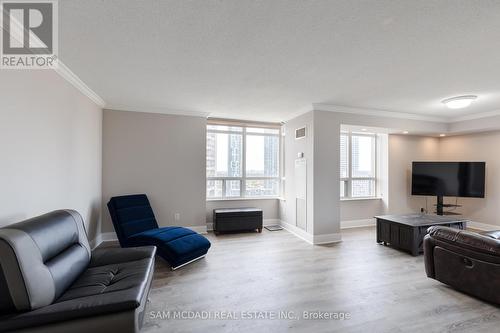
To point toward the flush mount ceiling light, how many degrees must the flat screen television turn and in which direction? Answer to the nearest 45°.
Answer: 0° — it already faces it

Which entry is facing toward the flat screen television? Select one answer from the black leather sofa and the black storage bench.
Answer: the black leather sofa

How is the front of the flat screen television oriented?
toward the camera

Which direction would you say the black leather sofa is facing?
to the viewer's right

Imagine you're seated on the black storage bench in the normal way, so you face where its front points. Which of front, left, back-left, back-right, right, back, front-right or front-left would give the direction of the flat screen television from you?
left

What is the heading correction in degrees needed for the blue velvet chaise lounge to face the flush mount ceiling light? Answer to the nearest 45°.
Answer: approximately 45° to its left

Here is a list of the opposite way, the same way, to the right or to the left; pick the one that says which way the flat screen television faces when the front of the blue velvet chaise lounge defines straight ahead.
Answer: to the right

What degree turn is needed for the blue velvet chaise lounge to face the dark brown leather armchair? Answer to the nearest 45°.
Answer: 0° — it already faces it

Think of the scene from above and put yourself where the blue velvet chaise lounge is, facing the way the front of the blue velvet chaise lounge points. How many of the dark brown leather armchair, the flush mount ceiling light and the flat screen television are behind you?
0

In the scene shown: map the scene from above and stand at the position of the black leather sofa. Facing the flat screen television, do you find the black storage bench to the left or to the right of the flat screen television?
left

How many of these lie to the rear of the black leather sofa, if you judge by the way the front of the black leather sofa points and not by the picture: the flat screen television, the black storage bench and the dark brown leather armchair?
0

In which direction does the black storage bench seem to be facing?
toward the camera

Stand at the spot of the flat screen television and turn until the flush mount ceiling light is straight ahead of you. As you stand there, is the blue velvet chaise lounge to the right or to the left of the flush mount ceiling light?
right

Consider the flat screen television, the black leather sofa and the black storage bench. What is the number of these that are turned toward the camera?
2

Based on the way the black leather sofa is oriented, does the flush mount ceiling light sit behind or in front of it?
in front

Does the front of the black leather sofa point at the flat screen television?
yes

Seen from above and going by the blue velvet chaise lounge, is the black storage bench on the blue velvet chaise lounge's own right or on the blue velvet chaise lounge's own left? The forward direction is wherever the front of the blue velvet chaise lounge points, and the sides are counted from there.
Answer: on the blue velvet chaise lounge's own left
